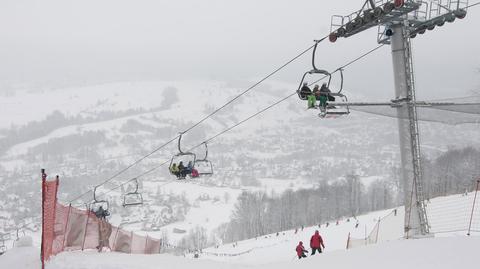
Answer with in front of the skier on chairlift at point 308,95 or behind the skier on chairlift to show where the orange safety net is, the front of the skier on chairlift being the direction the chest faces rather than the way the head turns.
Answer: behind

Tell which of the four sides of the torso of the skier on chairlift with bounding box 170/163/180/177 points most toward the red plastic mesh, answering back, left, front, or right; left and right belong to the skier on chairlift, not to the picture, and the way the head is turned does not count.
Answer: front

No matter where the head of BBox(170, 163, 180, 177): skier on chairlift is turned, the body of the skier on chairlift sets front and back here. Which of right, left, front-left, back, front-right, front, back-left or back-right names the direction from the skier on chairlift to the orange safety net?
right

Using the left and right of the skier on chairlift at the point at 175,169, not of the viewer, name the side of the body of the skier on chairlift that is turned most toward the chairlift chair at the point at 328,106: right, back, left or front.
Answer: front

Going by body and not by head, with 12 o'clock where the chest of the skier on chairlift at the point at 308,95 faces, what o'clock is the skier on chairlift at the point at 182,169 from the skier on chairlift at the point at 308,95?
the skier on chairlift at the point at 182,169 is roughly at 6 o'clock from the skier on chairlift at the point at 308,95.

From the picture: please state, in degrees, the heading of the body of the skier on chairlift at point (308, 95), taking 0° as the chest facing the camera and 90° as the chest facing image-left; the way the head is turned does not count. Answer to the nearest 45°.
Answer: approximately 315°

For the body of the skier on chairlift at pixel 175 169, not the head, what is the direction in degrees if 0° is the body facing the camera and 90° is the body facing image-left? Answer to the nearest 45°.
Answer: approximately 315°

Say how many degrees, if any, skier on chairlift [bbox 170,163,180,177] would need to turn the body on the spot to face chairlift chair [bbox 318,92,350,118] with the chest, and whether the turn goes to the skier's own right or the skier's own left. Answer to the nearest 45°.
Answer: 0° — they already face it

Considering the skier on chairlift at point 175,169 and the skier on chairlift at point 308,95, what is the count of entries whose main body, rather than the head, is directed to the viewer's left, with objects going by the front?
0

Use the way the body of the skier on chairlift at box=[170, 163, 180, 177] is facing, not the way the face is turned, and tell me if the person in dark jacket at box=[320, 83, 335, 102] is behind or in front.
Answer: in front

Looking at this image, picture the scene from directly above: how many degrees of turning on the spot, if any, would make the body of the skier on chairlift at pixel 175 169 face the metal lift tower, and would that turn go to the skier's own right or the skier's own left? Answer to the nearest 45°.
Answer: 0° — they already face it
